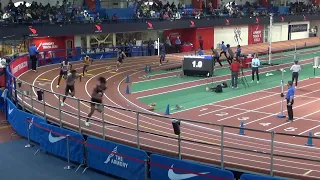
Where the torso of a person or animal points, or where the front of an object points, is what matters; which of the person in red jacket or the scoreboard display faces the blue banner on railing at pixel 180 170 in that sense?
the scoreboard display

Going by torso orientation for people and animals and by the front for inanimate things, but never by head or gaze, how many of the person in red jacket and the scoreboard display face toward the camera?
1

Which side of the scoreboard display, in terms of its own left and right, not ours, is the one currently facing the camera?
front

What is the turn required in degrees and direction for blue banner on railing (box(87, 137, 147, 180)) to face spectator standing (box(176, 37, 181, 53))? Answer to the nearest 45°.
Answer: approximately 135° to its right

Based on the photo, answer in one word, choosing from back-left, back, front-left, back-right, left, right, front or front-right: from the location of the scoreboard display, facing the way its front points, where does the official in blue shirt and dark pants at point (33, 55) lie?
right

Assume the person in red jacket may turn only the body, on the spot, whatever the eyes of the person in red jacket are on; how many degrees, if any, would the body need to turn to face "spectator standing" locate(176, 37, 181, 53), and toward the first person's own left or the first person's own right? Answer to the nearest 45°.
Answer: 0° — they already face them

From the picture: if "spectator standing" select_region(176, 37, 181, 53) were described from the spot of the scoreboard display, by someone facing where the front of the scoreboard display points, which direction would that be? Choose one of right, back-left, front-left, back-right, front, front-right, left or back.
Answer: back

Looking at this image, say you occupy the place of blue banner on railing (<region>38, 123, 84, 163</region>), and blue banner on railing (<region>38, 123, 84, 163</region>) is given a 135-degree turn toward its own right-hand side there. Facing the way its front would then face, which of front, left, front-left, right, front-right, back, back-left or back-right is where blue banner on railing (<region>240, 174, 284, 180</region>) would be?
back-right
